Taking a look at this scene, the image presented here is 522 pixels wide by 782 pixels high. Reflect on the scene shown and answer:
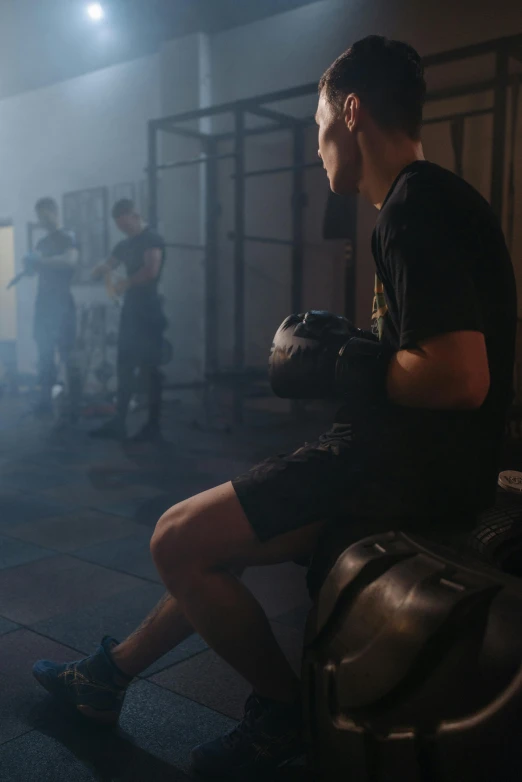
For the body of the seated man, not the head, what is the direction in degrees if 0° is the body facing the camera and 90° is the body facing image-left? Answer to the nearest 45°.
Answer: approximately 90°

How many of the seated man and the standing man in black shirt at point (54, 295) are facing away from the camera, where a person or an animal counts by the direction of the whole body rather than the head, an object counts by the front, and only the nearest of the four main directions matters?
0

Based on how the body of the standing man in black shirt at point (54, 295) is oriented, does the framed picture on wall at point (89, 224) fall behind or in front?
behind

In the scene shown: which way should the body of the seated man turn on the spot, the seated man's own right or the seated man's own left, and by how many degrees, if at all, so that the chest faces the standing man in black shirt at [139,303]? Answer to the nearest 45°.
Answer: approximately 90° to the seated man's own right

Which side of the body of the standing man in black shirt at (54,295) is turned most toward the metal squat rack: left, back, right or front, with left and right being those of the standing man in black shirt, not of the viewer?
left

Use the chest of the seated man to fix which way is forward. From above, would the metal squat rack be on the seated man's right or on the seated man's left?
on the seated man's right
